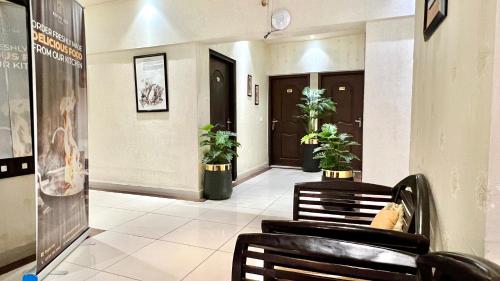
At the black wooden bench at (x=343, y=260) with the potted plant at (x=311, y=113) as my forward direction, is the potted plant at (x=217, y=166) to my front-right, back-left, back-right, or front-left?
front-left

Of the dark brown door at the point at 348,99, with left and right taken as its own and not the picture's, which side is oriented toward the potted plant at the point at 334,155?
front

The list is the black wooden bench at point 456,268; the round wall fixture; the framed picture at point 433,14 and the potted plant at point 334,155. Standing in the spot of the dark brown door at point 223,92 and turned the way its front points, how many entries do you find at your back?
0

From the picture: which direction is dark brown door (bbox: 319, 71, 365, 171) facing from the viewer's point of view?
toward the camera

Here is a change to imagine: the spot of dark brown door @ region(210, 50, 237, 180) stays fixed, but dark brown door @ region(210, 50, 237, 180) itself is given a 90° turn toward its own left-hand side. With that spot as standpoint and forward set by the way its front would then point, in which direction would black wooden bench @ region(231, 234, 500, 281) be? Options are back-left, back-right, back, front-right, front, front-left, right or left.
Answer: back-right

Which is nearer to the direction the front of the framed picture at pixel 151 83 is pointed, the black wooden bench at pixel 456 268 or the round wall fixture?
the black wooden bench

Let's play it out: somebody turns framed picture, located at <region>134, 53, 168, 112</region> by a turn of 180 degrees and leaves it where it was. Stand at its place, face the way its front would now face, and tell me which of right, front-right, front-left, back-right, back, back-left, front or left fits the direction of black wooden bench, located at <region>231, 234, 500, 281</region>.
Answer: back

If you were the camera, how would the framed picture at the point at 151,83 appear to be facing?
facing the viewer

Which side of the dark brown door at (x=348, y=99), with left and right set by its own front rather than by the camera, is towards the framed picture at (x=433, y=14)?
front

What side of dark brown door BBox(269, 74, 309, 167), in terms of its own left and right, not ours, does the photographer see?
front

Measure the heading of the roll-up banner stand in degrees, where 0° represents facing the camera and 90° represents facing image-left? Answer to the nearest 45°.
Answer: approximately 315°
